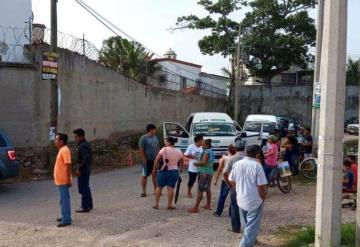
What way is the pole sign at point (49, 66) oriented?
toward the camera

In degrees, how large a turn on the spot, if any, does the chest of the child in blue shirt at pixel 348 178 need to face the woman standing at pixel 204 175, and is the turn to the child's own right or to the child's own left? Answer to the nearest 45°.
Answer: approximately 45° to the child's own left

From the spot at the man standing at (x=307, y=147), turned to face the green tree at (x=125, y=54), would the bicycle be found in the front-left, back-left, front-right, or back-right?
back-left

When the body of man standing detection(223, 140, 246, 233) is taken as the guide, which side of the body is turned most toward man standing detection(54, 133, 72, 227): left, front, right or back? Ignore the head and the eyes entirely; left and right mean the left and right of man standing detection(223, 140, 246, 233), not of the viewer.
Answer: left

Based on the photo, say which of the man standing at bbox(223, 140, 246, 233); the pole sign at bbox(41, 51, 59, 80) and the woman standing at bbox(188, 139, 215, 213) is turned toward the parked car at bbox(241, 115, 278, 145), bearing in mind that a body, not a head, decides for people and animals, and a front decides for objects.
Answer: the man standing

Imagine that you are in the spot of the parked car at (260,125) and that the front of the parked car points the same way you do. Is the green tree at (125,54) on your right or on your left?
on your right

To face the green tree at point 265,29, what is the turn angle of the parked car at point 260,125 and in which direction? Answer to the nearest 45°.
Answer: approximately 135° to its right
